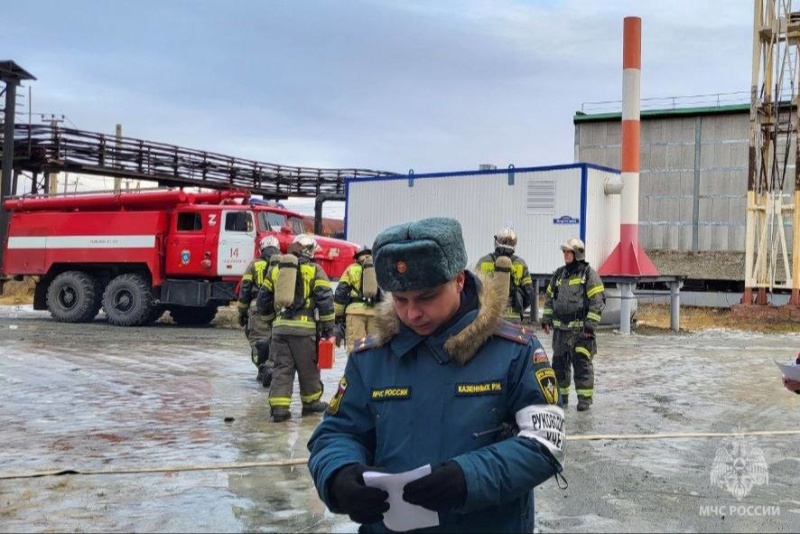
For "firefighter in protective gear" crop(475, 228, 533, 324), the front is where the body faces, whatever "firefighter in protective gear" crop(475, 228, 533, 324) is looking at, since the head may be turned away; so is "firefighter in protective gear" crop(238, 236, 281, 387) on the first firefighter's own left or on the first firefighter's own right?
on the first firefighter's own left

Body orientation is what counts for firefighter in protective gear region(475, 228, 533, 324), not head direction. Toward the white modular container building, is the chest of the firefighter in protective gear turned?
yes

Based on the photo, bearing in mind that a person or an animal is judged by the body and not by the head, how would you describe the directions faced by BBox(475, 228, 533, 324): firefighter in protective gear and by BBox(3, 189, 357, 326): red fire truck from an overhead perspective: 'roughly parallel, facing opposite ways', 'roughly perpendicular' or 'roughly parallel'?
roughly perpendicular

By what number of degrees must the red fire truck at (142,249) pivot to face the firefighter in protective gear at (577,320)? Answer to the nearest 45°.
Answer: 0° — it already faces them

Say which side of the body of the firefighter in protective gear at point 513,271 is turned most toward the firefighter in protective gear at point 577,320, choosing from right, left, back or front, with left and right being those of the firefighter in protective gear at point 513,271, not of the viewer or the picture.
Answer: right

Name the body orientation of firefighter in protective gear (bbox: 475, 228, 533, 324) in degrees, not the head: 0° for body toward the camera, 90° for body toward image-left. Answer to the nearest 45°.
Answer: approximately 180°

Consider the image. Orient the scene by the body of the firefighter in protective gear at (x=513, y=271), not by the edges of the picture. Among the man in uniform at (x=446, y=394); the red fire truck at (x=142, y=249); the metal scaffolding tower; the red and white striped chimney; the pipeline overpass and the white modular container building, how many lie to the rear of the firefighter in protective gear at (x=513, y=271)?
1

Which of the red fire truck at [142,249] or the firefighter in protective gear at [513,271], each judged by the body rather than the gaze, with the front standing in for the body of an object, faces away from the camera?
the firefighter in protective gear

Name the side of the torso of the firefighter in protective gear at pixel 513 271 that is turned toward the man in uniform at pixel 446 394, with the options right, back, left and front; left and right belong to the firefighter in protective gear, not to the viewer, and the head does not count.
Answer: back

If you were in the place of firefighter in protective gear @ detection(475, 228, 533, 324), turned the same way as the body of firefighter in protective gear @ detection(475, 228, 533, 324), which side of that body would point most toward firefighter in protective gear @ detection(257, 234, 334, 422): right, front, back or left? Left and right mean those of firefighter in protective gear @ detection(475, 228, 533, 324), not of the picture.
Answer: left

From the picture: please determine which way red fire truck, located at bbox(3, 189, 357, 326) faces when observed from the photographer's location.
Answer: facing the viewer and to the right of the viewer

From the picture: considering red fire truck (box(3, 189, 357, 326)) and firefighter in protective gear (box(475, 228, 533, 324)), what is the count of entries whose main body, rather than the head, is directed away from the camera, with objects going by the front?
1

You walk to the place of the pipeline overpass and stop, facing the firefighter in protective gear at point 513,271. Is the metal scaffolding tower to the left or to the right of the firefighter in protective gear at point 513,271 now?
left

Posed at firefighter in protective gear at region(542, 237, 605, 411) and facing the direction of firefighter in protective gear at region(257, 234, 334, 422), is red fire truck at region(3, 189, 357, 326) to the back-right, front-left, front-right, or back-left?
front-right

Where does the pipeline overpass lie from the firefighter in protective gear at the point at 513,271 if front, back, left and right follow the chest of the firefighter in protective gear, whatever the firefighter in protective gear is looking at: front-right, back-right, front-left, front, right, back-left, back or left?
front-left
